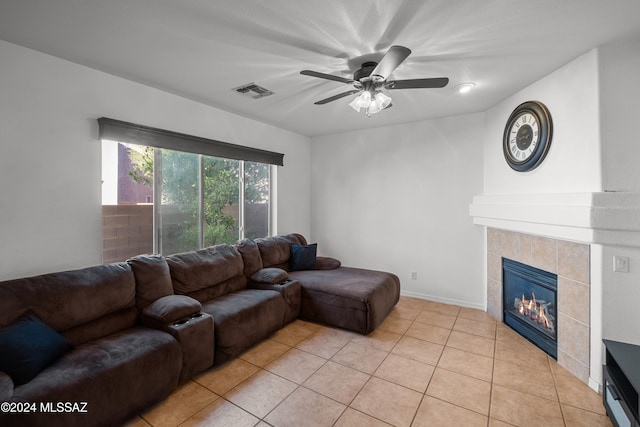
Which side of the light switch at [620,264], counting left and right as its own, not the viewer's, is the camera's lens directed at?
front

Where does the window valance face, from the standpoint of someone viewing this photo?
facing the viewer and to the right of the viewer

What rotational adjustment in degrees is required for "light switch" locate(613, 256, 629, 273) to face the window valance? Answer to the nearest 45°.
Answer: approximately 45° to its right

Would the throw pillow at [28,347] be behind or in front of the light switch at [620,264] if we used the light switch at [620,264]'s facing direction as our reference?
in front

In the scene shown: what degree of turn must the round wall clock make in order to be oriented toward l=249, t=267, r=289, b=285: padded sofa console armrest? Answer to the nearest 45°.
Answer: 0° — it already faces it

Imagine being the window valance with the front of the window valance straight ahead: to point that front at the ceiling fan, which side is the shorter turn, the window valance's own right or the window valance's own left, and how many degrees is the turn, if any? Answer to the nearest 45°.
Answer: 0° — it already faces it

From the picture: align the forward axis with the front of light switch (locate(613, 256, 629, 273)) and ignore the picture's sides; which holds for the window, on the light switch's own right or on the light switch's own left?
on the light switch's own right

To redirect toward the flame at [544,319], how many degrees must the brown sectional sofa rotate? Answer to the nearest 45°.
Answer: approximately 45° to its left

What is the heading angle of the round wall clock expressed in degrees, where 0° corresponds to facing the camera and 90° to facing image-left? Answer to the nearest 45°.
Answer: approximately 45°
